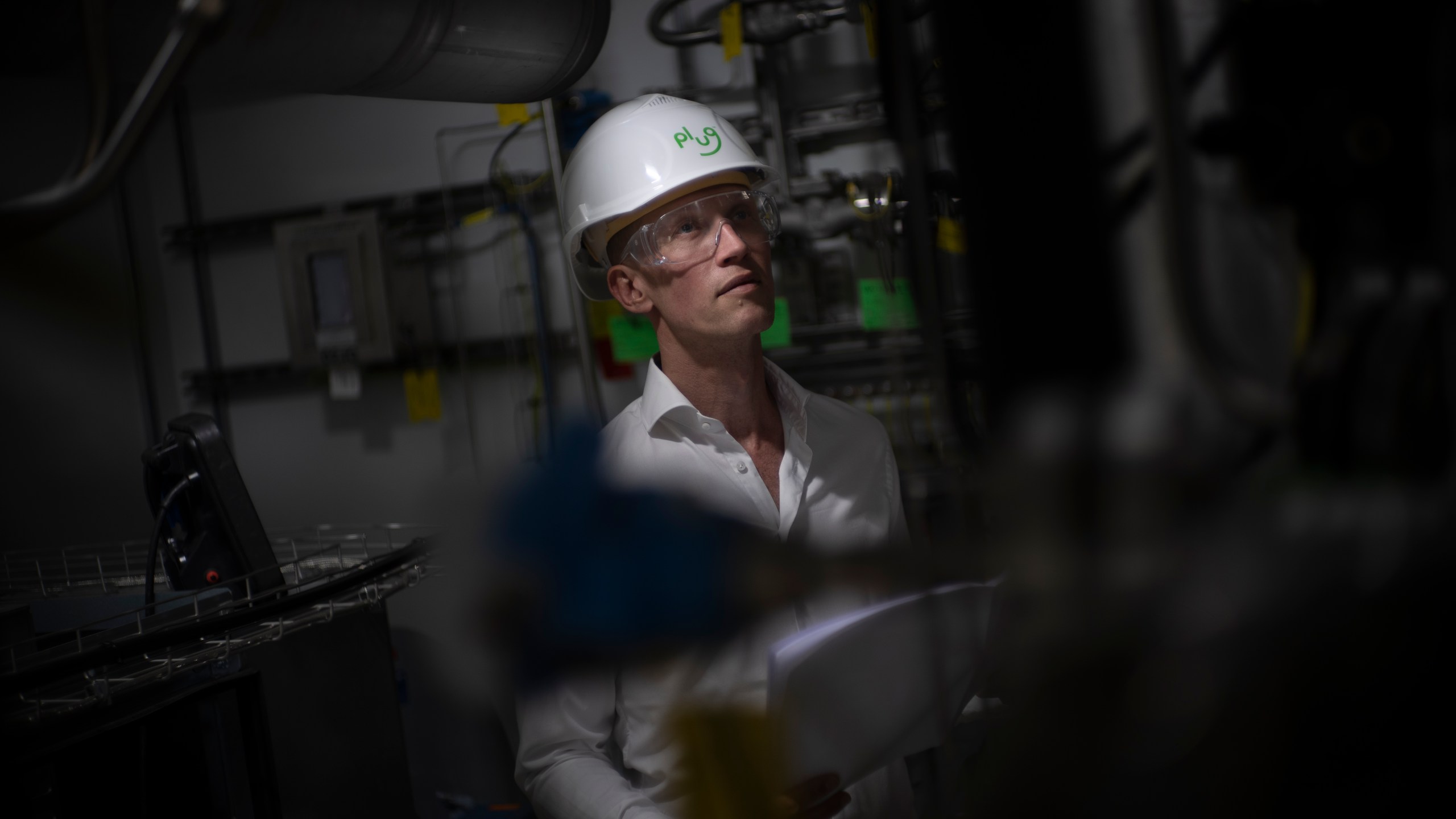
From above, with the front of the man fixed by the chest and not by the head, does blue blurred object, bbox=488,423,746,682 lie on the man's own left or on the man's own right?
on the man's own right

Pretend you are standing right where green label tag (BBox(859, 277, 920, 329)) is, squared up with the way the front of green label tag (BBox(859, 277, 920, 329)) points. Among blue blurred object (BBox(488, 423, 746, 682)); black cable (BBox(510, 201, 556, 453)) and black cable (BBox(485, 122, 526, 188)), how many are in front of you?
1

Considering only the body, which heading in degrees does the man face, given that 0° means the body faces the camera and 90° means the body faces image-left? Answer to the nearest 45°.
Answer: approximately 315°

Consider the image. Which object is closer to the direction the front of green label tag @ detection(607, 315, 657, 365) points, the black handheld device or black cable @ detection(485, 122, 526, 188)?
the black handheld device

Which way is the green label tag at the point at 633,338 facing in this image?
toward the camera

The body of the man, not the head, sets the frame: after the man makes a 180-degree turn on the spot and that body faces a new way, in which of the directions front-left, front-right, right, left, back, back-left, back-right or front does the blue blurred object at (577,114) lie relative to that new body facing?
front-right

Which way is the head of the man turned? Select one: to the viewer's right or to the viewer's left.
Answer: to the viewer's right

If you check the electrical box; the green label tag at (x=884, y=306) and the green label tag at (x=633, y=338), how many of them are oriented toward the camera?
3

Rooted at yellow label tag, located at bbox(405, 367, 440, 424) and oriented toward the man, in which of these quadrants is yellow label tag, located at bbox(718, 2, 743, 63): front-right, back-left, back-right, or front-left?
front-left

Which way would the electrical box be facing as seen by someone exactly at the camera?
facing the viewer

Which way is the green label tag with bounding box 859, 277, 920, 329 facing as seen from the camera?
toward the camera

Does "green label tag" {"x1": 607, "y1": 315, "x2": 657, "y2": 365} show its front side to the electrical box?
no
